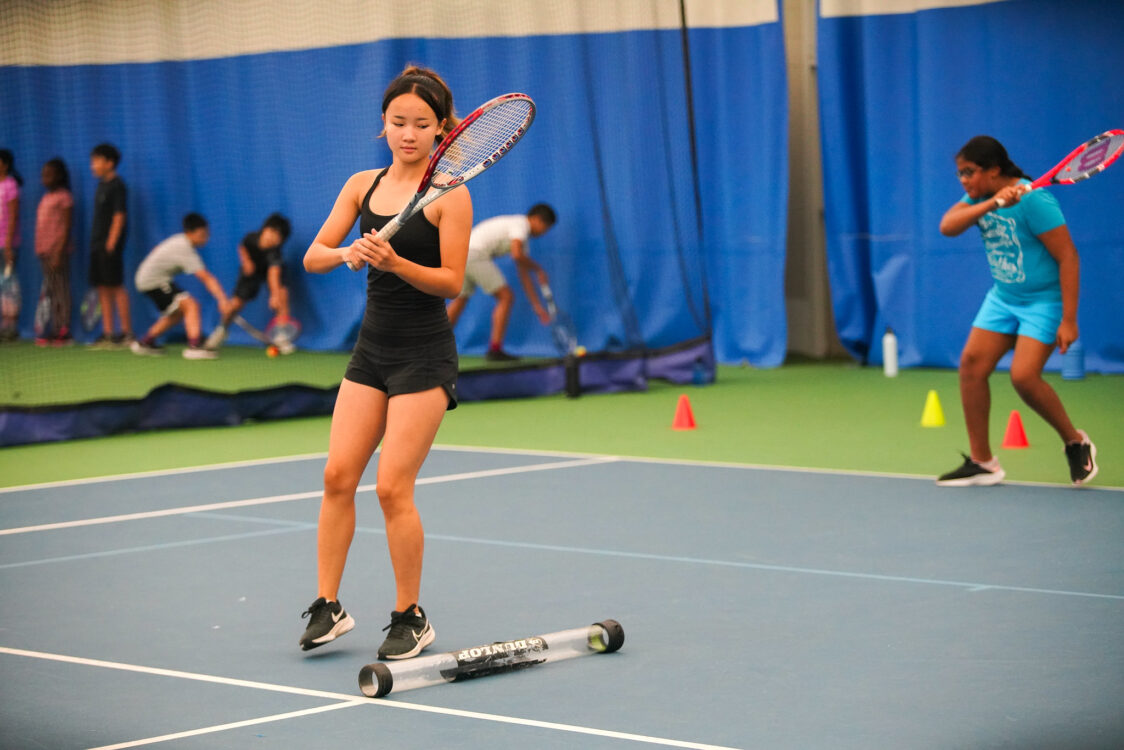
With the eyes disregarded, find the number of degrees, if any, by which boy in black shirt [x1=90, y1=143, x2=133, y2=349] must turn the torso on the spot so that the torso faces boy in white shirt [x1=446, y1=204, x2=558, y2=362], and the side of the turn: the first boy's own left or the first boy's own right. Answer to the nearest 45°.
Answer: approximately 90° to the first boy's own left

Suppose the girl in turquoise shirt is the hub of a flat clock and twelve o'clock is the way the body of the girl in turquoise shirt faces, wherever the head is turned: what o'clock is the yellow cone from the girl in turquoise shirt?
The yellow cone is roughly at 4 o'clock from the girl in turquoise shirt.

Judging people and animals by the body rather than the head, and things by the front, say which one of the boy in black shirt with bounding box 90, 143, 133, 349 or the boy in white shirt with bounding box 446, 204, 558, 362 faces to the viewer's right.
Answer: the boy in white shirt

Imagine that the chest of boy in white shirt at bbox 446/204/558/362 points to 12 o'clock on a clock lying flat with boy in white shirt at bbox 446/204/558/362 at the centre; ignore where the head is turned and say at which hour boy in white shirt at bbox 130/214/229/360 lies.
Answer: boy in white shirt at bbox 130/214/229/360 is roughly at 7 o'clock from boy in white shirt at bbox 446/204/558/362.

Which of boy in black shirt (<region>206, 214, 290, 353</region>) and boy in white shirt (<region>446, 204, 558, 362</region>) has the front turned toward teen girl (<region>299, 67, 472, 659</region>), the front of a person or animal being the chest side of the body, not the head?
the boy in black shirt

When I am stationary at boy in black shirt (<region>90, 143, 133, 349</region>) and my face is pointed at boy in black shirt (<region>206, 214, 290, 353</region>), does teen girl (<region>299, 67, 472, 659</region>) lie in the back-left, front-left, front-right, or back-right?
front-right

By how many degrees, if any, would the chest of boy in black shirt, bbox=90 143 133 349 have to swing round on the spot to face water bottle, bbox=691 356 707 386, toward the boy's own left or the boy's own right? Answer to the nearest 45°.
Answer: approximately 90° to the boy's own left

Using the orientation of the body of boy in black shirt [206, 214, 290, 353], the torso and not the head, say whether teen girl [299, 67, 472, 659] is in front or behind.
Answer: in front

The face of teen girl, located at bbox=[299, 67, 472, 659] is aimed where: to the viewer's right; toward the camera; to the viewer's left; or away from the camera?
toward the camera

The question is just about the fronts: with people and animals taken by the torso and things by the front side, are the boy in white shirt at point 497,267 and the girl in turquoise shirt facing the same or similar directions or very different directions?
very different directions

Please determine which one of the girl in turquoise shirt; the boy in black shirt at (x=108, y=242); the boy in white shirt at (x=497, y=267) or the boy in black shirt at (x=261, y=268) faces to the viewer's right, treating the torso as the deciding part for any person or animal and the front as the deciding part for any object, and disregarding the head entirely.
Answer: the boy in white shirt

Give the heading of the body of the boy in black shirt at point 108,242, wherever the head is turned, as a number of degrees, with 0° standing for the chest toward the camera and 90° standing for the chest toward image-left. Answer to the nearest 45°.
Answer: approximately 45°

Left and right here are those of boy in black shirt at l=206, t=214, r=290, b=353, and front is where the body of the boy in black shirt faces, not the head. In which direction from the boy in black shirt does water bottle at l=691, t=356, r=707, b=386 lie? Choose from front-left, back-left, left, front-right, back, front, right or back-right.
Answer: front-left

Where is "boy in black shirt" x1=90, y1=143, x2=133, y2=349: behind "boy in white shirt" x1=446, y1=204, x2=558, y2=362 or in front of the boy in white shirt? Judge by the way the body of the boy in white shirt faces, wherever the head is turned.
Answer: behind

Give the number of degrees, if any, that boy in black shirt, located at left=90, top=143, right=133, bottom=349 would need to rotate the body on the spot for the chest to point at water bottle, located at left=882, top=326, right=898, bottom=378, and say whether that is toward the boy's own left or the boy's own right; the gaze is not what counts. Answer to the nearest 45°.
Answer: approximately 90° to the boy's own left
